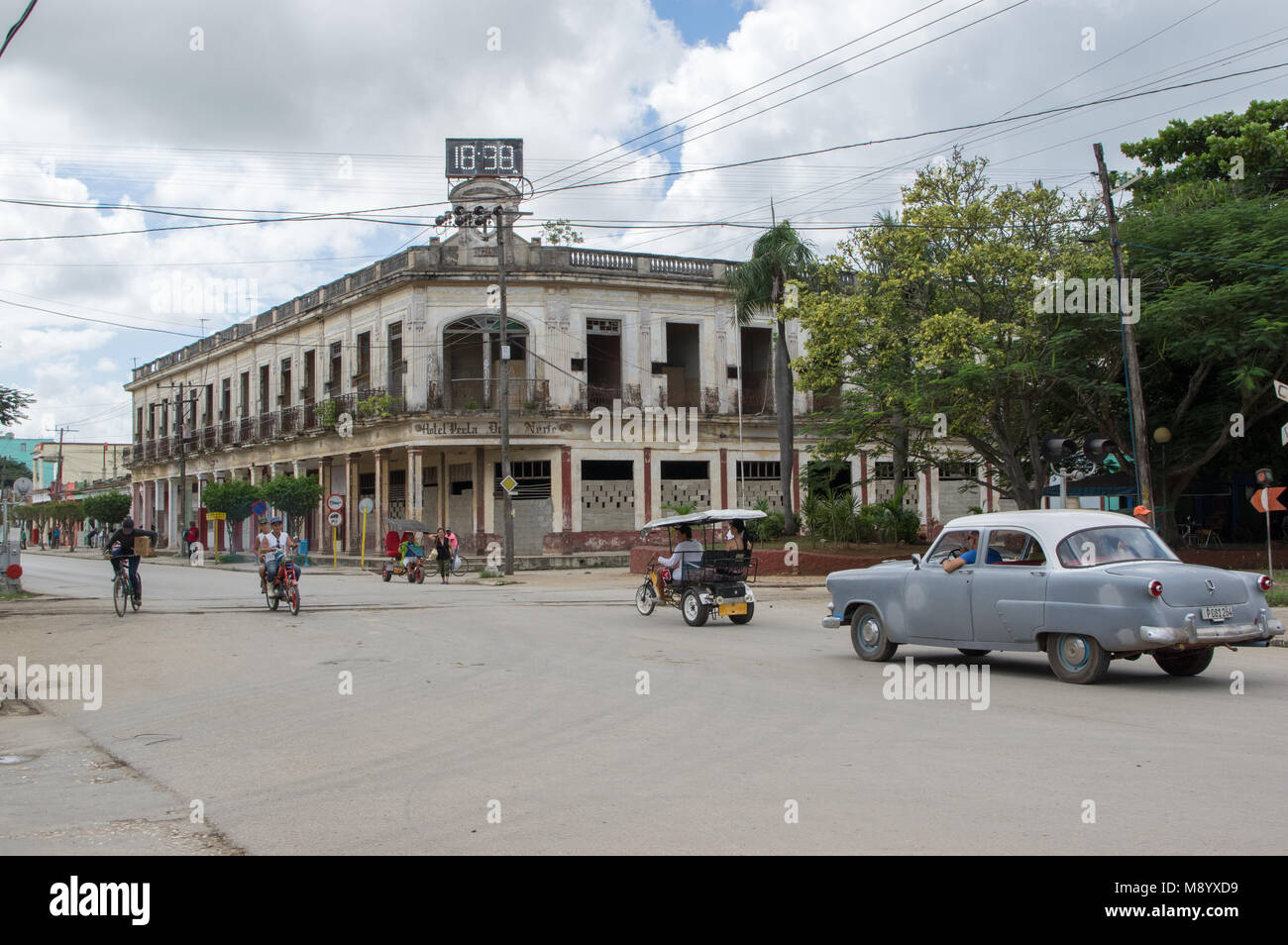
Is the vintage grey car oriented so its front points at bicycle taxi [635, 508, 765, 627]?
yes

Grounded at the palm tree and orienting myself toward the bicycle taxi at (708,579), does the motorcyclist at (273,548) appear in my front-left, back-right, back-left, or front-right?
front-right

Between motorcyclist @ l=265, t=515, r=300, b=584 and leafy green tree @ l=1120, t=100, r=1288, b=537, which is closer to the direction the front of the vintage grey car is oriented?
the motorcyclist

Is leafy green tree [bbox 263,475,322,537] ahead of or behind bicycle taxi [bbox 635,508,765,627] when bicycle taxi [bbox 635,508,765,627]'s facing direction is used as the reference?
ahead

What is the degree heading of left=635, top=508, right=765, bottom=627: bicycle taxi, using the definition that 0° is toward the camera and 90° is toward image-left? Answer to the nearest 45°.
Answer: approximately 135°

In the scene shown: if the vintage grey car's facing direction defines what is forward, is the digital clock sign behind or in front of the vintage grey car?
in front

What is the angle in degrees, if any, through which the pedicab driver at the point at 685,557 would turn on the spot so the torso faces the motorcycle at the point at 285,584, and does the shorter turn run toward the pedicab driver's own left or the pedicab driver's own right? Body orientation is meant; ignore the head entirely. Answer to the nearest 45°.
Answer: approximately 45° to the pedicab driver's own left

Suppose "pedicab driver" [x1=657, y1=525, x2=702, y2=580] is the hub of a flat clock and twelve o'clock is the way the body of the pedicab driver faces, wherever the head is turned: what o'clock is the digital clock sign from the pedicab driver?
The digital clock sign is roughly at 1 o'clock from the pedicab driver.

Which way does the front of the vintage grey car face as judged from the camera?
facing away from the viewer and to the left of the viewer

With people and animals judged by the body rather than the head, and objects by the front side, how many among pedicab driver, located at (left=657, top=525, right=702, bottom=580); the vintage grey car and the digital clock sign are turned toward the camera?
1

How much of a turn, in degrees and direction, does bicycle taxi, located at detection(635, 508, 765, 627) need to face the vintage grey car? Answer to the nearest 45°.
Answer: approximately 180°

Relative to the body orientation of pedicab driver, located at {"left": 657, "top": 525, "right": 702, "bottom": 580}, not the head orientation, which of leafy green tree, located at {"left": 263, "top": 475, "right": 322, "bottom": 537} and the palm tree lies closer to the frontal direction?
the leafy green tree

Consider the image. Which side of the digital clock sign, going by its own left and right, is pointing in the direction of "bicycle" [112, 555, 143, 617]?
front

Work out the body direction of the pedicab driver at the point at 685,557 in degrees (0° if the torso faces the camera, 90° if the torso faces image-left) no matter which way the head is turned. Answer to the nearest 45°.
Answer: approximately 135°

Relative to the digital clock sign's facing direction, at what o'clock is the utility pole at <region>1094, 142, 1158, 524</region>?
The utility pole is roughly at 11 o'clock from the digital clock sign.

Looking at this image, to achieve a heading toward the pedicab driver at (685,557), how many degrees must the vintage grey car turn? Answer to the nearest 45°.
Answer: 0° — it already faces them

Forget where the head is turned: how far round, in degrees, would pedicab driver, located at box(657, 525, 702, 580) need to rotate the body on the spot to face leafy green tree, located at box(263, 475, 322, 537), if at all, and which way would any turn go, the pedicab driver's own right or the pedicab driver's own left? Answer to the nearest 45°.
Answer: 0° — they already face it

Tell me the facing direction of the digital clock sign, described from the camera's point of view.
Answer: facing the viewer
